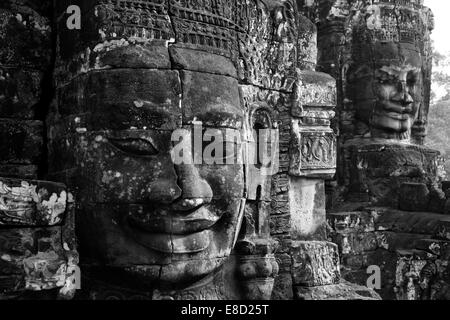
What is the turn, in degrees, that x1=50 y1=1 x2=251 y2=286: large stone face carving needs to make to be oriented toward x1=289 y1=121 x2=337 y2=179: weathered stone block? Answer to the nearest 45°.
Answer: approximately 90° to its left

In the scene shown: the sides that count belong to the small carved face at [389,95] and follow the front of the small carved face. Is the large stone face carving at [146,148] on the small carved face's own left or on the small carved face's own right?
on the small carved face's own right

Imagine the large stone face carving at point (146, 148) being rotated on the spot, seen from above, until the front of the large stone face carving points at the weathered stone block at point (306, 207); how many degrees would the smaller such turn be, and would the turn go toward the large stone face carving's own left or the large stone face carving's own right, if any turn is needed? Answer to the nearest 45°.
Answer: approximately 90° to the large stone face carving's own left

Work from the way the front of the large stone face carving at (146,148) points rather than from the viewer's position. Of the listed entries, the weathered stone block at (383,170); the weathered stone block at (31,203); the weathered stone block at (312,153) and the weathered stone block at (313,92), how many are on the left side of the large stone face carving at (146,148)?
3

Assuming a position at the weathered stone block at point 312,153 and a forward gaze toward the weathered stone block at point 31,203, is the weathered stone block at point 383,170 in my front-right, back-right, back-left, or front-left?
back-right

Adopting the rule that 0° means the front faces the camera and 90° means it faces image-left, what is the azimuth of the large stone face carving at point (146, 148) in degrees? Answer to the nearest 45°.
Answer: approximately 315°

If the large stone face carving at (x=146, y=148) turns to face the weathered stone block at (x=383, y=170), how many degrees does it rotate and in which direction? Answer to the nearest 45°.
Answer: approximately 90° to its left

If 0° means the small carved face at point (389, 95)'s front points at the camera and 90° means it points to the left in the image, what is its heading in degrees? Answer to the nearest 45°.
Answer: approximately 315°

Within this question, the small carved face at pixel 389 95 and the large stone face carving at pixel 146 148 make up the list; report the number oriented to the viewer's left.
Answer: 0

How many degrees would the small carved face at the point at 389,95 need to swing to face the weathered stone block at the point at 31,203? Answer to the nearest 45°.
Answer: approximately 45° to its right

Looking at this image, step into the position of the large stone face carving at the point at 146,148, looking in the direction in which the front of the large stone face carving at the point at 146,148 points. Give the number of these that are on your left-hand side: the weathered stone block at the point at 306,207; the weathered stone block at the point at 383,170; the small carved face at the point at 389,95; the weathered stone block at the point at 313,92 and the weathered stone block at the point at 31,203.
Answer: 4

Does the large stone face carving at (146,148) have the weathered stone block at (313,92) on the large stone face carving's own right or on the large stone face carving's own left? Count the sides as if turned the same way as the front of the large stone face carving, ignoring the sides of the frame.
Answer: on the large stone face carving's own left

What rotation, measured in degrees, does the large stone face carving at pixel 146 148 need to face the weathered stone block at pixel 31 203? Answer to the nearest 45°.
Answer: approximately 135° to its right
